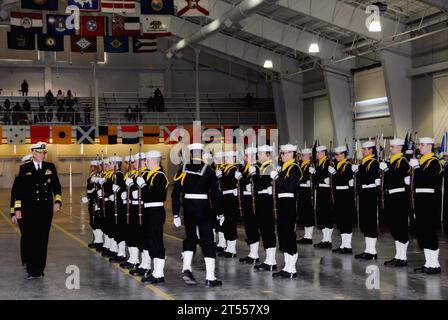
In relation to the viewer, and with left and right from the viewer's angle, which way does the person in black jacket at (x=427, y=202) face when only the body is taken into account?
facing to the left of the viewer

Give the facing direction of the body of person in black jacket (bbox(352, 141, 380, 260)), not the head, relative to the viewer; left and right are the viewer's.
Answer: facing to the left of the viewer

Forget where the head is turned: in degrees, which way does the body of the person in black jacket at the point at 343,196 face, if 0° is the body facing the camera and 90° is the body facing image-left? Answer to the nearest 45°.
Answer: approximately 90°

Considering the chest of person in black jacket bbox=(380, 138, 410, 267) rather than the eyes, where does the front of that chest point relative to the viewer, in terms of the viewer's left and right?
facing to the left of the viewer

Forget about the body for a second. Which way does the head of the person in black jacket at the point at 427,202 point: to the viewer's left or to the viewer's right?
to the viewer's left

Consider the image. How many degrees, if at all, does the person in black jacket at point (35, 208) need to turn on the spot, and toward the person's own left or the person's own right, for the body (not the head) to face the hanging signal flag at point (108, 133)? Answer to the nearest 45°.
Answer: approximately 180°
